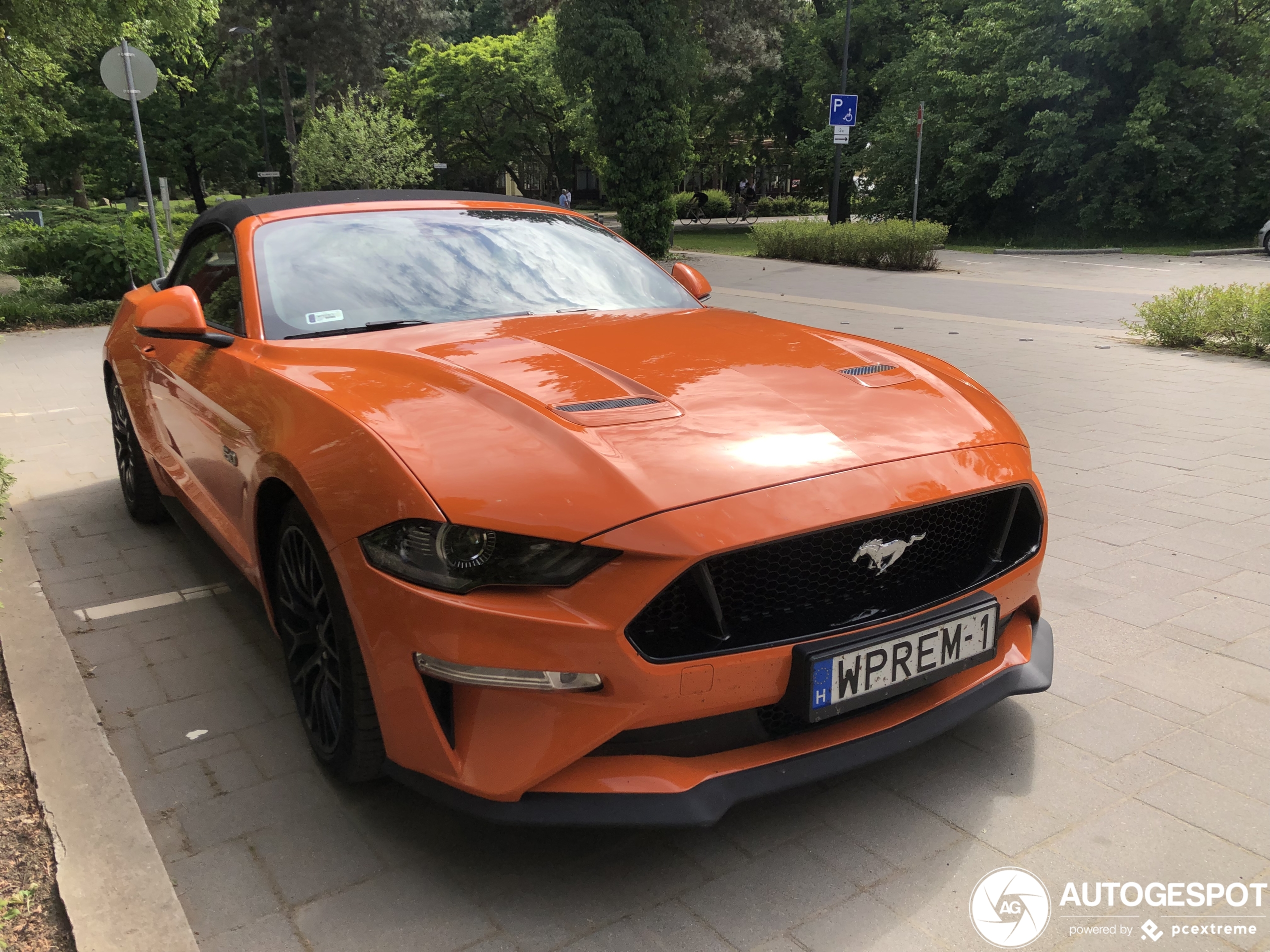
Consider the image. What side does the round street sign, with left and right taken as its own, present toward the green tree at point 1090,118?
right

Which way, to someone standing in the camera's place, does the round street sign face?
facing away from the viewer

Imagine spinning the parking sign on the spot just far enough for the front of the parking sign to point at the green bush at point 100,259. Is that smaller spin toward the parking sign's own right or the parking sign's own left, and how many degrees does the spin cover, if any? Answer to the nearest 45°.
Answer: approximately 45° to the parking sign's own right

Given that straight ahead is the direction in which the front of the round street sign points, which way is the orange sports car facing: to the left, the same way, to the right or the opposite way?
the opposite way

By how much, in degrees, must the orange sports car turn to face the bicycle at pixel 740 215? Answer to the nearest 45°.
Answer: approximately 135° to its left

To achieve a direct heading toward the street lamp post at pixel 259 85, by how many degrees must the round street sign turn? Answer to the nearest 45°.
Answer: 0° — it already faces it

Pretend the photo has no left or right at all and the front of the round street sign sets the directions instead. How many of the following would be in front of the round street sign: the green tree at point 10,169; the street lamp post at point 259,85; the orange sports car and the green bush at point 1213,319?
2

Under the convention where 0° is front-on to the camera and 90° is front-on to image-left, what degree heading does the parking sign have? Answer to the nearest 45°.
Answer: approximately 0°

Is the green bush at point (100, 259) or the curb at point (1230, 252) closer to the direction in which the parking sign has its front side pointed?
the green bush

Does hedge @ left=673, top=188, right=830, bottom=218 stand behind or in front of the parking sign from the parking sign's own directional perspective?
behind

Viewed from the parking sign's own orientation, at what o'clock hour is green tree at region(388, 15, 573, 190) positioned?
The green tree is roughly at 5 o'clock from the parking sign.

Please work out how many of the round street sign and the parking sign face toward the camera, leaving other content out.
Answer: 1

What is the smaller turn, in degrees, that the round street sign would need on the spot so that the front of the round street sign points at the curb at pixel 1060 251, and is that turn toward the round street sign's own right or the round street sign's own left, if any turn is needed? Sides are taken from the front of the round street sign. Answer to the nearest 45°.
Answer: approximately 90° to the round street sign's own right

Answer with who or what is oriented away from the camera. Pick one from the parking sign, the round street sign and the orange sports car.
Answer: the round street sign
